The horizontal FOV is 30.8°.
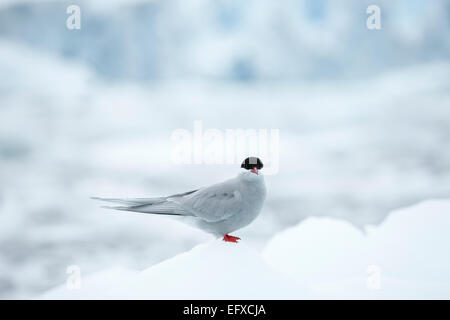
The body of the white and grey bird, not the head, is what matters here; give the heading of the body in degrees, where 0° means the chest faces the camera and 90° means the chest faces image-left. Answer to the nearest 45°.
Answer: approximately 270°
